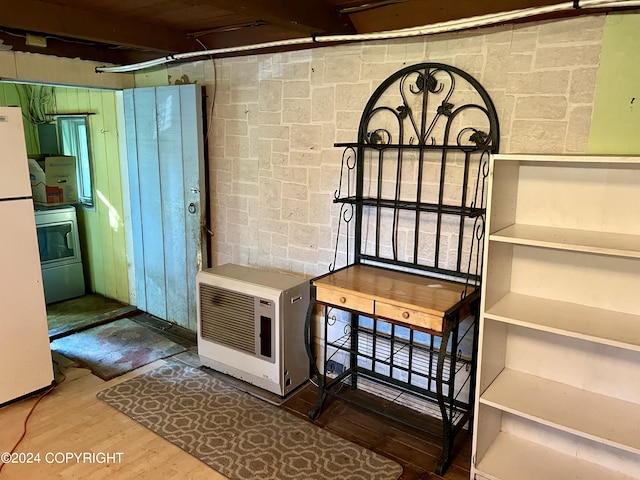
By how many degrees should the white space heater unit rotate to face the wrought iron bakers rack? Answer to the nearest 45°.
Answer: approximately 90° to its left

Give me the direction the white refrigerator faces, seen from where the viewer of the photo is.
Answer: facing the viewer and to the right of the viewer

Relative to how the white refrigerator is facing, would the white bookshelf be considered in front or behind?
in front

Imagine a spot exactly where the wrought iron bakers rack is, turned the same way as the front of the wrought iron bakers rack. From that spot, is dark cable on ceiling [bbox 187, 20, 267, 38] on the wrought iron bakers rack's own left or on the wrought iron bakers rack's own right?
on the wrought iron bakers rack's own right

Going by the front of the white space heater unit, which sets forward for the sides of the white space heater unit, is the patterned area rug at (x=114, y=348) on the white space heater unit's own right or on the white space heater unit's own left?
on the white space heater unit's own right

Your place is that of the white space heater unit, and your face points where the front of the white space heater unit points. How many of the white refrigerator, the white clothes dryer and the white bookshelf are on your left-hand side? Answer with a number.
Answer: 1

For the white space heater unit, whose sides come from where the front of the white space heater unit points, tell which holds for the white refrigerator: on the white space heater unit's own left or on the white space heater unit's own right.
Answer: on the white space heater unit's own right

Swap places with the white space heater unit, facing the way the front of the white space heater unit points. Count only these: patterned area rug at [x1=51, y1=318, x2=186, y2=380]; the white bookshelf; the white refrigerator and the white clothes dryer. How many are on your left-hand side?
1

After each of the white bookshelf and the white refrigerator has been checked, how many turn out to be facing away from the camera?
0

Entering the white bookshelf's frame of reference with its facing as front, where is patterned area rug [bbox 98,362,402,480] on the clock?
The patterned area rug is roughly at 1 o'clock from the white bookshelf.

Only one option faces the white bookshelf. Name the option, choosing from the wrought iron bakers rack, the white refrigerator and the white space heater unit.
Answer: the white refrigerator

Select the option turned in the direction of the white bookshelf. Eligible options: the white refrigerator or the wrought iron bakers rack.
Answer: the white refrigerator

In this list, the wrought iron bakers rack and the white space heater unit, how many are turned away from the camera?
0
